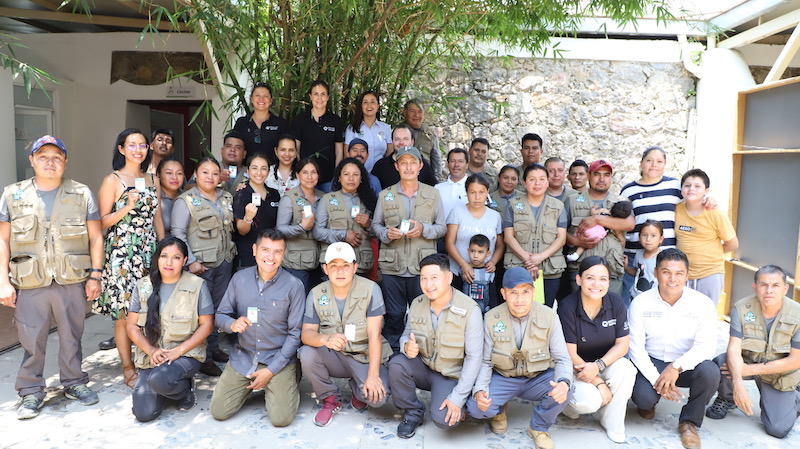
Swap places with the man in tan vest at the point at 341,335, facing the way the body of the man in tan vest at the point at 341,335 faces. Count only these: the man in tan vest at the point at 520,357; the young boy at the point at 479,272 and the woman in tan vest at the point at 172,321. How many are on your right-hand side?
1

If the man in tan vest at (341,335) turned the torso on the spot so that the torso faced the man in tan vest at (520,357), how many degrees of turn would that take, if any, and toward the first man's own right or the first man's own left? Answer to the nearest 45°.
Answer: approximately 90° to the first man's own left

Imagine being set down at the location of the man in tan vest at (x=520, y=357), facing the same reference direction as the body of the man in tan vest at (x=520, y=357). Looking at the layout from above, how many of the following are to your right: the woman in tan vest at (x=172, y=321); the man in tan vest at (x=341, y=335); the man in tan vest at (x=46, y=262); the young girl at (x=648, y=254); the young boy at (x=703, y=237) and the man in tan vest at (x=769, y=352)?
3

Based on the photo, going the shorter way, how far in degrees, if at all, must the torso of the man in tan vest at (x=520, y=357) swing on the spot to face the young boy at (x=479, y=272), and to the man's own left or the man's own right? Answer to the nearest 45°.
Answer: approximately 180°

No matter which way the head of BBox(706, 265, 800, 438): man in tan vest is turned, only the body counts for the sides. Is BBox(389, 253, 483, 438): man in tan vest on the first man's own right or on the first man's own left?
on the first man's own right

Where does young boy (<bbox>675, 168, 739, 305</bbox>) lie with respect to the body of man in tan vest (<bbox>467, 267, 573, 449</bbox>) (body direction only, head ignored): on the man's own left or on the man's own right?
on the man's own left

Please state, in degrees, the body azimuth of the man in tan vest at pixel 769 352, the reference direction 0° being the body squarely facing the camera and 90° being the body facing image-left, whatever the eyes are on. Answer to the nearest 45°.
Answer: approximately 0°

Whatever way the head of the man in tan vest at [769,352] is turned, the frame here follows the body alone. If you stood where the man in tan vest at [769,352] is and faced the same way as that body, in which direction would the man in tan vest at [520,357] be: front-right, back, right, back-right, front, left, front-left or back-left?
front-right
